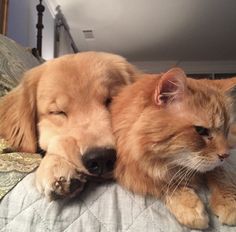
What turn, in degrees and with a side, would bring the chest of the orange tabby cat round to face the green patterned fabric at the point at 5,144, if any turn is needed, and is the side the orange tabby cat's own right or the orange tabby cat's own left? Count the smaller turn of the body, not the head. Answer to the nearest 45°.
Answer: approximately 135° to the orange tabby cat's own right

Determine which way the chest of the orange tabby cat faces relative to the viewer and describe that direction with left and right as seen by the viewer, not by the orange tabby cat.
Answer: facing the viewer and to the right of the viewer
